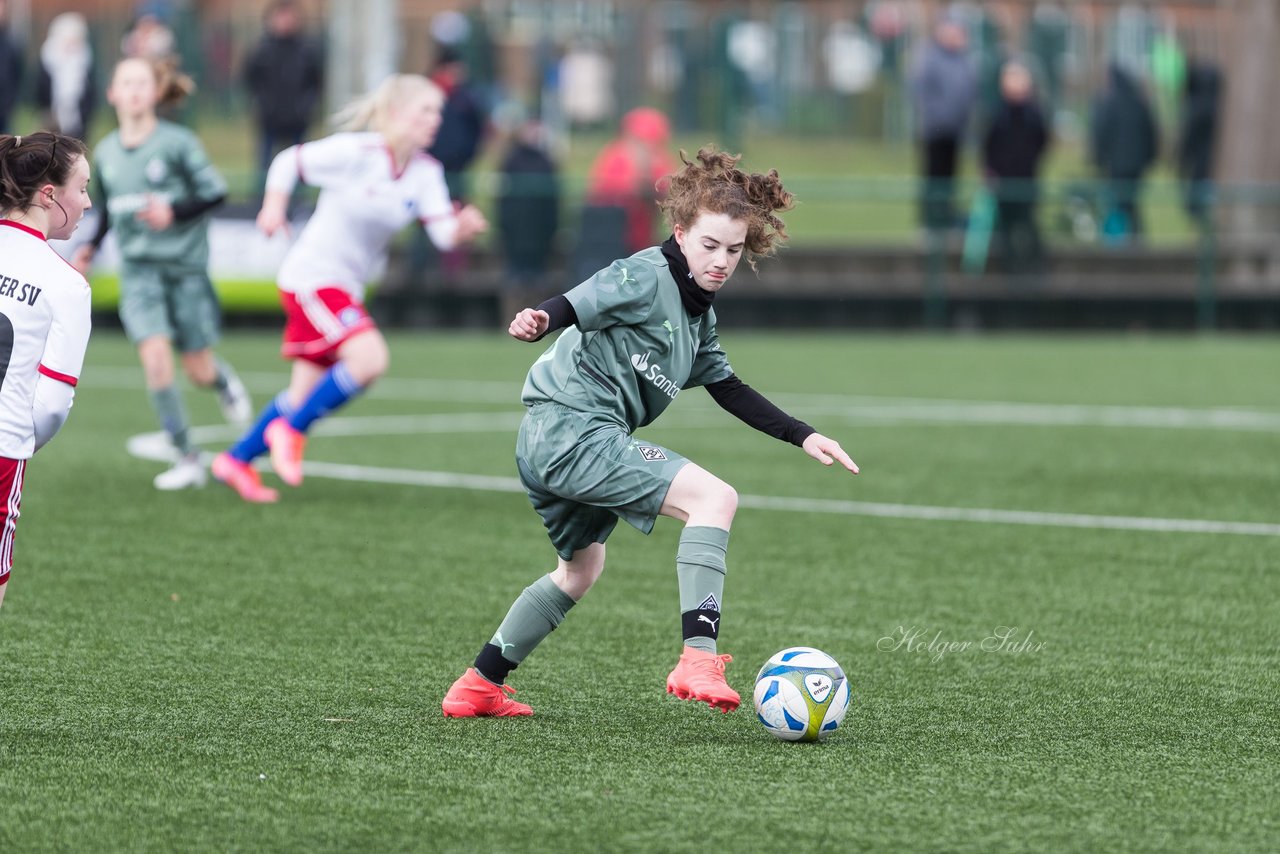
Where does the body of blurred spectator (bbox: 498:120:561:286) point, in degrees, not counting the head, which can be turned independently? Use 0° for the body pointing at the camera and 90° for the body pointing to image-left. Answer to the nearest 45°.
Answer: approximately 0°

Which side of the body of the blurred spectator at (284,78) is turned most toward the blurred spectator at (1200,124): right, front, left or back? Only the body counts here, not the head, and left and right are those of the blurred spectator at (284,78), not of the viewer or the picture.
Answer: left

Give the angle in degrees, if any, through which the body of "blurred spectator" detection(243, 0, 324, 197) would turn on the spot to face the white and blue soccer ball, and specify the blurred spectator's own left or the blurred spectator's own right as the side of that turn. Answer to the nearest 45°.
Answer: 0° — they already face it

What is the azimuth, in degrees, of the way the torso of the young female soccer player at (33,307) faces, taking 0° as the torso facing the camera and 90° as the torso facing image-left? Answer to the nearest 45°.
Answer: approximately 225°

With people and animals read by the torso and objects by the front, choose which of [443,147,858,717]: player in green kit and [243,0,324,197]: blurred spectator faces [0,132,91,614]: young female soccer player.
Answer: the blurred spectator

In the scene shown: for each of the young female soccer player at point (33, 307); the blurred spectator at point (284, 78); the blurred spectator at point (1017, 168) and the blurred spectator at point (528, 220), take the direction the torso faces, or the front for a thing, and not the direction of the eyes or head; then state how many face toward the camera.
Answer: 3

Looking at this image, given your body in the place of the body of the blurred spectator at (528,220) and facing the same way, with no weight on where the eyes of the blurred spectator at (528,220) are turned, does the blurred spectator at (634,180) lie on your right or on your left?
on your left

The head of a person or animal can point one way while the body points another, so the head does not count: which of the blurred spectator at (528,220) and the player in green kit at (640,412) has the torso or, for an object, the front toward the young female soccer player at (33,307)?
the blurred spectator

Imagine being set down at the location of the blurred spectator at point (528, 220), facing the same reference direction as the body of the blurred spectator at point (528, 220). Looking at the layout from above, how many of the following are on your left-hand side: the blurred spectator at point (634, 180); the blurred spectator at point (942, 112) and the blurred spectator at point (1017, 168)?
3
